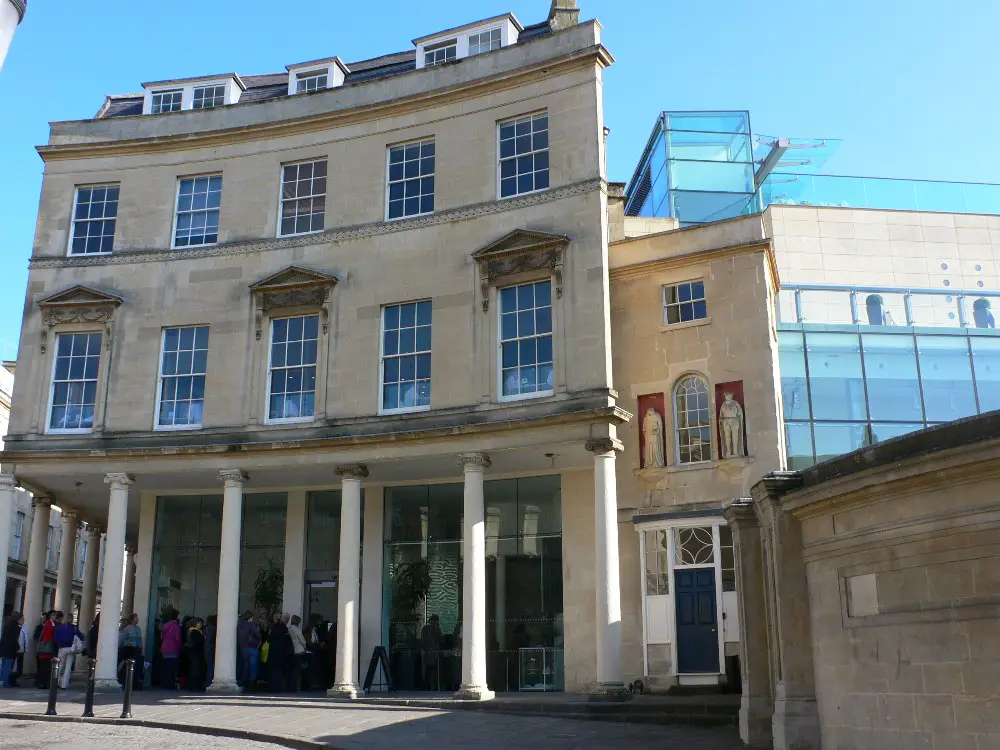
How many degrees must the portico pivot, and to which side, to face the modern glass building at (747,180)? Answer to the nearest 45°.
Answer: approximately 135° to its left

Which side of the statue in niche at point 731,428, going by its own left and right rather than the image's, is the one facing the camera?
front

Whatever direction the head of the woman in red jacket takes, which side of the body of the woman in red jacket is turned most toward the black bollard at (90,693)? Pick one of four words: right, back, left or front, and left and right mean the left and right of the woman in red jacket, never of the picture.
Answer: right

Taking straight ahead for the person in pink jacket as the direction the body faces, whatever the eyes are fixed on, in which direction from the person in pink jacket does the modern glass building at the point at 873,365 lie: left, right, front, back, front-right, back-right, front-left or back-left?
right

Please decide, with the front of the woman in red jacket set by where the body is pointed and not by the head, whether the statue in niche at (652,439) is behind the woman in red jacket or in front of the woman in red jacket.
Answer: in front

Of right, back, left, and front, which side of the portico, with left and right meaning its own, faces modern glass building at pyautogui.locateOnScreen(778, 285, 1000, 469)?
left

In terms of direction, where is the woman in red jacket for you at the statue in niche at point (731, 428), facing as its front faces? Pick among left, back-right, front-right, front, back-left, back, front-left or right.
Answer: right

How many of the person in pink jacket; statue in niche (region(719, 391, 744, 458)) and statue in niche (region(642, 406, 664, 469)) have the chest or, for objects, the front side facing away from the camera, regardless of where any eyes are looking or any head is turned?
1

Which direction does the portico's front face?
toward the camera

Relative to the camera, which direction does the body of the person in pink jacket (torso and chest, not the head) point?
away from the camera

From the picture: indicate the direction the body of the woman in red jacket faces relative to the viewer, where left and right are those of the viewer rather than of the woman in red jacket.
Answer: facing to the right of the viewer

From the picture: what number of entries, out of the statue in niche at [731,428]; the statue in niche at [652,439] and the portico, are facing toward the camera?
3

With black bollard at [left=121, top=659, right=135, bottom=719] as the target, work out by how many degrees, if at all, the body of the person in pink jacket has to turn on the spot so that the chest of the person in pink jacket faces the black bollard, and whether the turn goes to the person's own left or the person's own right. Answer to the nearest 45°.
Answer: approximately 180°

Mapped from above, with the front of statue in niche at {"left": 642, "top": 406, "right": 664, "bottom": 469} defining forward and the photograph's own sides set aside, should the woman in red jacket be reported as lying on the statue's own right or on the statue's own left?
on the statue's own right

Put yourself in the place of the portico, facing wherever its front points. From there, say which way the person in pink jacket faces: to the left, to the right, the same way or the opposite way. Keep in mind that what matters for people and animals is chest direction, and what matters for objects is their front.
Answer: the opposite way
